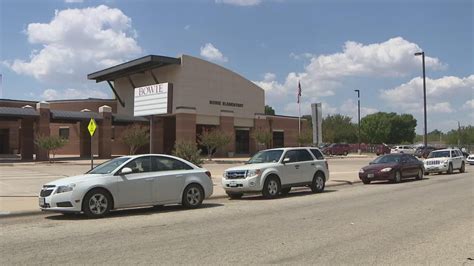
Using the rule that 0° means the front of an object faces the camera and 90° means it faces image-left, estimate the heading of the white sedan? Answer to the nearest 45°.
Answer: approximately 45°

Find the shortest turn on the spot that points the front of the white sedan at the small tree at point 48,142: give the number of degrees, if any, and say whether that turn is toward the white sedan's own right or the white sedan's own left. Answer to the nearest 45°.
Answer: approximately 135° to the white sedan's own right

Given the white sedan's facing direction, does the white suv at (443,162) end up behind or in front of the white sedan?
behind

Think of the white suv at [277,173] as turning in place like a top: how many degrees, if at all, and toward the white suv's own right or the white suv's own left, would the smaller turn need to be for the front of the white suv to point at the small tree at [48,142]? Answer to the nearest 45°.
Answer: approximately 90° to the white suv's own right

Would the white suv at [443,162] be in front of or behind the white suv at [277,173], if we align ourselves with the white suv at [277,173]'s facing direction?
behind

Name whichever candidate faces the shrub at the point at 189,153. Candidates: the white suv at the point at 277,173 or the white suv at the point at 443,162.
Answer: the white suv at the point at 443,162

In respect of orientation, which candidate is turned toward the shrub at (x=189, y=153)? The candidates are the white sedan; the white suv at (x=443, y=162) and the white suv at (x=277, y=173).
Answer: the white suv at (x=443, y=162)

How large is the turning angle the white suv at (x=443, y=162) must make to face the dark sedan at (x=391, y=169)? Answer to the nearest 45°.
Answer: approximately 45° to its left

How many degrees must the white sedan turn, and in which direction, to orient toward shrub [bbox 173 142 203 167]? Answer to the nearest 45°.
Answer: approximately 135° to its right

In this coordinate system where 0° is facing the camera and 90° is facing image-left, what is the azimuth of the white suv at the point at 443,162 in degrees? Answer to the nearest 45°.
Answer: approximately 45°

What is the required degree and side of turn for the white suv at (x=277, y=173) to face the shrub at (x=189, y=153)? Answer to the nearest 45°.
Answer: approximately 90° to its right
